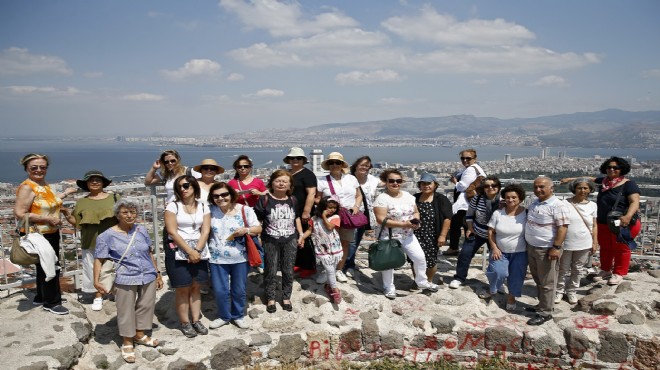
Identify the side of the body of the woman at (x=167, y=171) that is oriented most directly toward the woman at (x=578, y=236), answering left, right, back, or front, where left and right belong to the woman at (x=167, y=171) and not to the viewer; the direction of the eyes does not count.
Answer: left

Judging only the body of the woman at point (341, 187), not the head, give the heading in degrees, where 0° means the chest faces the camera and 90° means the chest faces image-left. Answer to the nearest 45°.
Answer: approximately 0°

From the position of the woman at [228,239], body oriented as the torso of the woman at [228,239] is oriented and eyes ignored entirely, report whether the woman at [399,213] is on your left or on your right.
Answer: on your left

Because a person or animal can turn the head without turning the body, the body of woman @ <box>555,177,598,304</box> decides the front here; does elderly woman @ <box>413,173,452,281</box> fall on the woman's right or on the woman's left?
on the woman's right

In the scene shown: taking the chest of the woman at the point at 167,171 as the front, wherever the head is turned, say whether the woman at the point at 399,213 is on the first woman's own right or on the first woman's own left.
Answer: on the first woman's own left

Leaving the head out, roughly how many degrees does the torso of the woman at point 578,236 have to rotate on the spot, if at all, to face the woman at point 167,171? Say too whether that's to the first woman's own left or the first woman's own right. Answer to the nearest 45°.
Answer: approximately 45° to the first woman's own right

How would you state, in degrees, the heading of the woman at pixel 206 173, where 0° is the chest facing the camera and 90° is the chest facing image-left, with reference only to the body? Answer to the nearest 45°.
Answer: approximately 0°
